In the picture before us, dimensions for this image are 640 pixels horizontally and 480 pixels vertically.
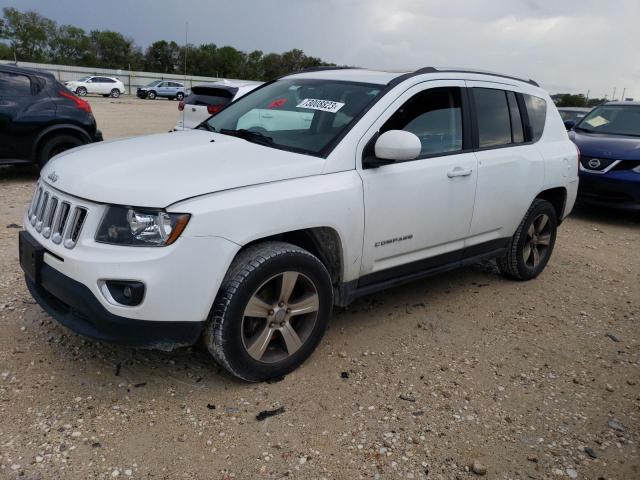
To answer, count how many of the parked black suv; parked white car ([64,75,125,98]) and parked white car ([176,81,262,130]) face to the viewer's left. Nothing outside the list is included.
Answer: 2

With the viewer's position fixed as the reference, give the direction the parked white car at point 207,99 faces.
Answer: facing away from the viewer and to the right of the viewer

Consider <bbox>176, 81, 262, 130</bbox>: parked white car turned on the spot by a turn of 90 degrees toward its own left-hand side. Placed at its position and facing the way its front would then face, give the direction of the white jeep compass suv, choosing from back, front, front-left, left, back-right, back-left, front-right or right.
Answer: back-left

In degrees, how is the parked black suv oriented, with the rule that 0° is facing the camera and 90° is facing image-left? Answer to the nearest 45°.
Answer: approximately 90°

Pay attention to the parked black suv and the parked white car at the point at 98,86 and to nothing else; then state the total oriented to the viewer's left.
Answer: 2

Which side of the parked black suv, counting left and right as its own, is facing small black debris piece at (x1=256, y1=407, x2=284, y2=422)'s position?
left

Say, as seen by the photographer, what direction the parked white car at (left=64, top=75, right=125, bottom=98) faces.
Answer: facing to the left of the viewer

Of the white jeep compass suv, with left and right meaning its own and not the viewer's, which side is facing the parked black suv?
right

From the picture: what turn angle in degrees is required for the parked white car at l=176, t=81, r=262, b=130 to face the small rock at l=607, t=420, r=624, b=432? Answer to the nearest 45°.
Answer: approximately 135° to its right

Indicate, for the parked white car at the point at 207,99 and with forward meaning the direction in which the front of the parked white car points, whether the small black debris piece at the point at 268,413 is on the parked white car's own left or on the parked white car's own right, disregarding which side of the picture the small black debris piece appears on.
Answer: on the parked white car's own right

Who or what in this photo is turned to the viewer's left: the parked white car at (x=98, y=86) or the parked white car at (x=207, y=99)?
the parked white car at (x=98, y=86)

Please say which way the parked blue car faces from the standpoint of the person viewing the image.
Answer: facing the viewer and to the left of the viewer

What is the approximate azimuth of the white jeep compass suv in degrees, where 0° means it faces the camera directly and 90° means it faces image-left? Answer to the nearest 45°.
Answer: approximately 45°

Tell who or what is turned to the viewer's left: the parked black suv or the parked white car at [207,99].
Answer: the parked black suv
